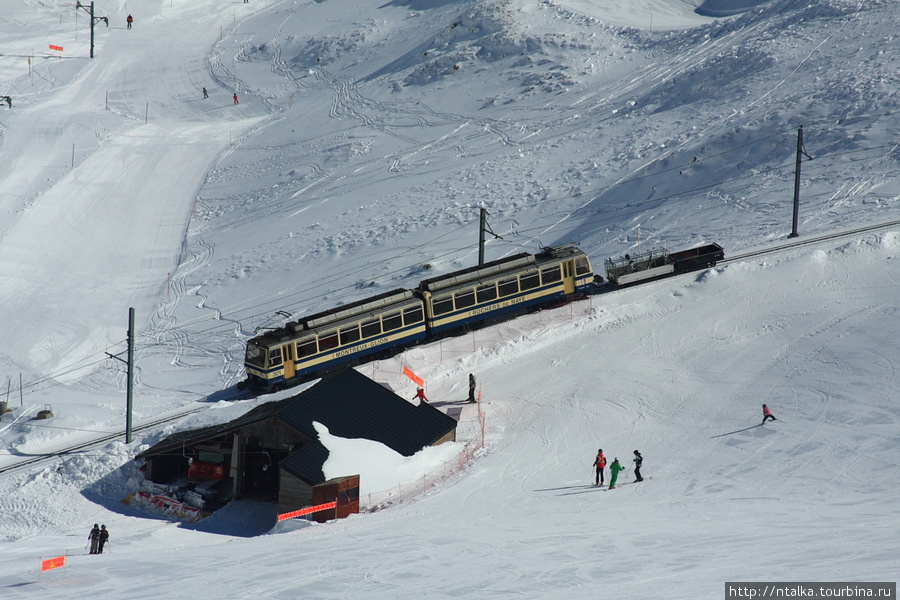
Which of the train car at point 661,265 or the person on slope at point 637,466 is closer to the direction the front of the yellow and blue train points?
the person on slope

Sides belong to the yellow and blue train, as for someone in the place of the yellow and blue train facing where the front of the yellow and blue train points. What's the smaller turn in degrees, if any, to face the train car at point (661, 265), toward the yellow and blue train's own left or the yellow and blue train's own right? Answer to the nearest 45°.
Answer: approximately 135° to the yellow and blue train's own left

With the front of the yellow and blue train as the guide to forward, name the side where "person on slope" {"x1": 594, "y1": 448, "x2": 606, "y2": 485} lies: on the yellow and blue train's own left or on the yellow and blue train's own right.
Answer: on the yellow and blue train's own left

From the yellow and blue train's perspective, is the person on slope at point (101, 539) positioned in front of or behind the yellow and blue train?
in front

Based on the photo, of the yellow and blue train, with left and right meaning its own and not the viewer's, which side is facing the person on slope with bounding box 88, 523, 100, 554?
front
